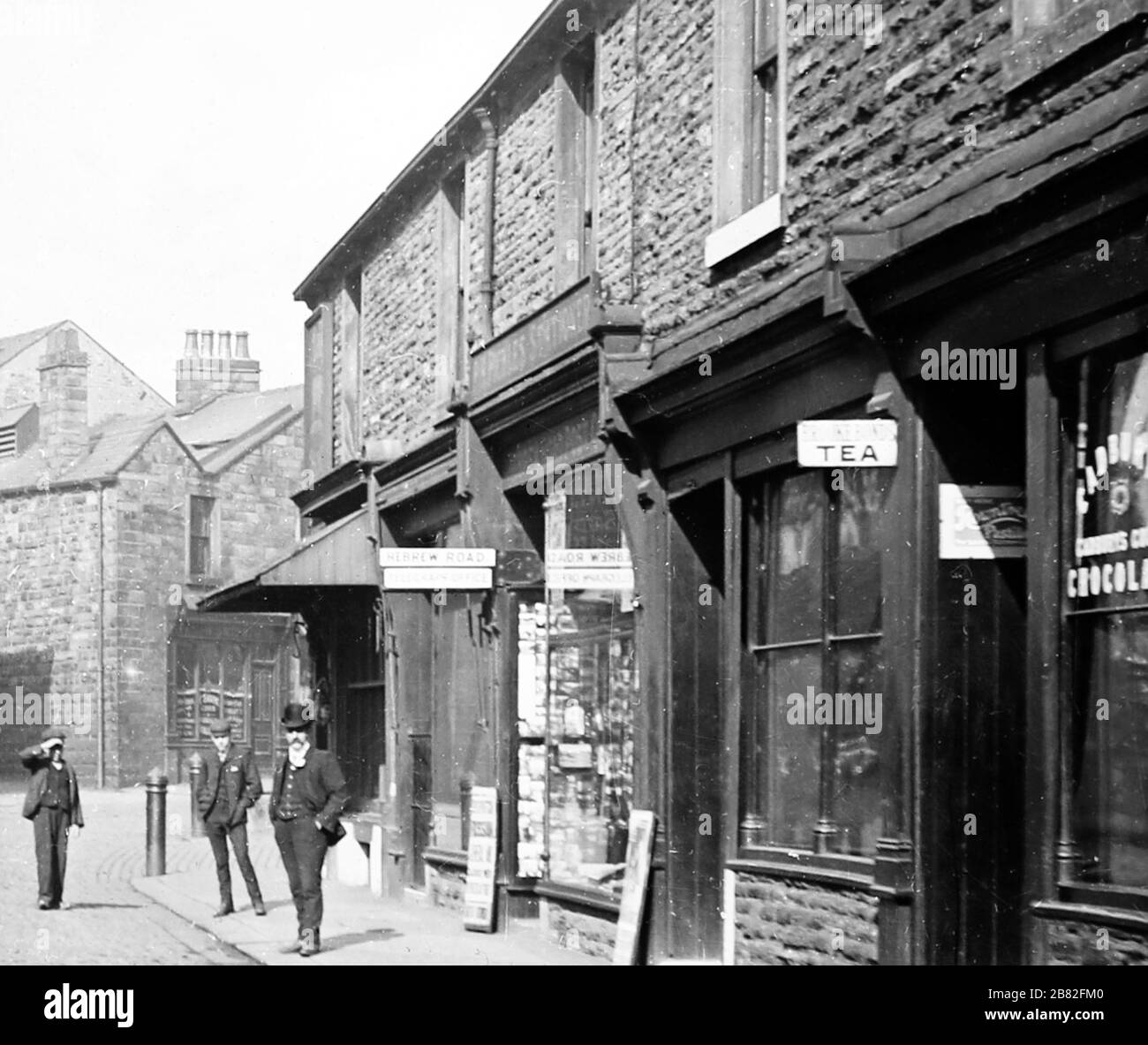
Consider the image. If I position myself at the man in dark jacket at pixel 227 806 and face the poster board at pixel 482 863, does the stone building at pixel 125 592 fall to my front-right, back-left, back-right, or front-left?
back-left

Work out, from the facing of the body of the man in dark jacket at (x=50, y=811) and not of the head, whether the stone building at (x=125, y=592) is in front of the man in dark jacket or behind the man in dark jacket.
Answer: behind

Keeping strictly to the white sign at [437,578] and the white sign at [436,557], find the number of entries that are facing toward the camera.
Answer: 2

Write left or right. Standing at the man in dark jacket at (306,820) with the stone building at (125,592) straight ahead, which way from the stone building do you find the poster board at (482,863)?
right

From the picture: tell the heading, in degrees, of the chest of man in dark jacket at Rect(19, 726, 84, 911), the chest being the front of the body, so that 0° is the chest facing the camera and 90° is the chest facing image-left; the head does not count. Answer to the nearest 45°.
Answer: approximately 0°

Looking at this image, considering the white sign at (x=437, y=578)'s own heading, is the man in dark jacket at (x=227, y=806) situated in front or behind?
behind

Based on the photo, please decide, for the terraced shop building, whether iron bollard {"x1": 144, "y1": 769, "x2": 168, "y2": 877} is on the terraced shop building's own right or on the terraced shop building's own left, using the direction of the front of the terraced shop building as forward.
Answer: on the terraced shop building's own right

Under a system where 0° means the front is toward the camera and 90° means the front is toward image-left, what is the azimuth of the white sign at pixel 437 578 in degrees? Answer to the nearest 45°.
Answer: approximately 0°

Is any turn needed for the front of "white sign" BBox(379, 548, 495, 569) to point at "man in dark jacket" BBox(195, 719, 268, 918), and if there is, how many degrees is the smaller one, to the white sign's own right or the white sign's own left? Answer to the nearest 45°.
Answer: approximately 135° to the white sign's own right
